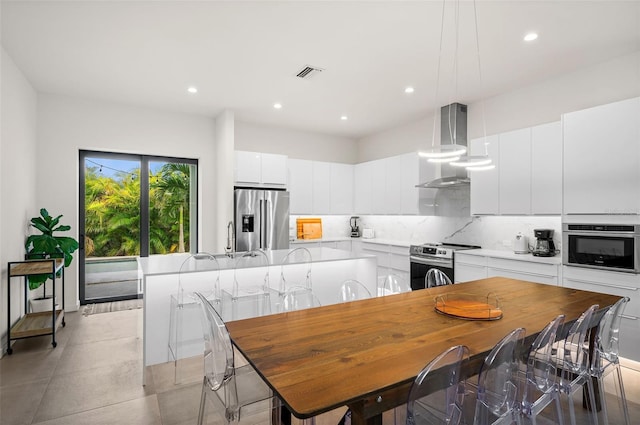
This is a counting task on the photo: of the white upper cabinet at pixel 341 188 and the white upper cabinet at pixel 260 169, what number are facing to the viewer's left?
0

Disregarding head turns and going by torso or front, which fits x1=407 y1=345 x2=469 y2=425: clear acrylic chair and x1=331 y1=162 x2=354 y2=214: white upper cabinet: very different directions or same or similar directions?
very different directions

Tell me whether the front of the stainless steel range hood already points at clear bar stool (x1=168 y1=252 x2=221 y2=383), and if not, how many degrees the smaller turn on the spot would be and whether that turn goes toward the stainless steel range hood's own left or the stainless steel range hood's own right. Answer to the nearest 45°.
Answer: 0° — it already faces it

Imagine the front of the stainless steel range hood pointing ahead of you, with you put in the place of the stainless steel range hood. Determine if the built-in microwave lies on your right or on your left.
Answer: on your left

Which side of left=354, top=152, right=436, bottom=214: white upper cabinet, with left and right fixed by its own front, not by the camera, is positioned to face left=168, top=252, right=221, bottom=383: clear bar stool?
front

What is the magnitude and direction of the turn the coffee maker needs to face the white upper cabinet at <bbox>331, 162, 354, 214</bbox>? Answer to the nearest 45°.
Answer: approximately 45° to its right
